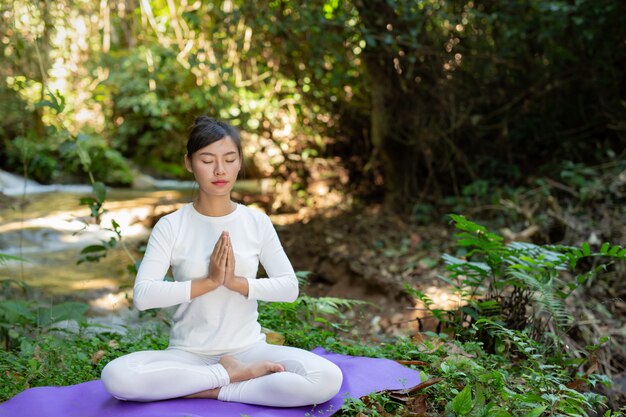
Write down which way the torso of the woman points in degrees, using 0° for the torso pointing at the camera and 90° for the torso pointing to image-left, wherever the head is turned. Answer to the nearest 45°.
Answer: approximately 0°

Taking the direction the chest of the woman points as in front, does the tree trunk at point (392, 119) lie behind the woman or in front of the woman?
behind

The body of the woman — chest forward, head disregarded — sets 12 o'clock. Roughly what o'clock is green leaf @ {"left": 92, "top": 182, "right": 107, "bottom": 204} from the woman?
The green leaf is roughly at 5 o'clock from the woman.
